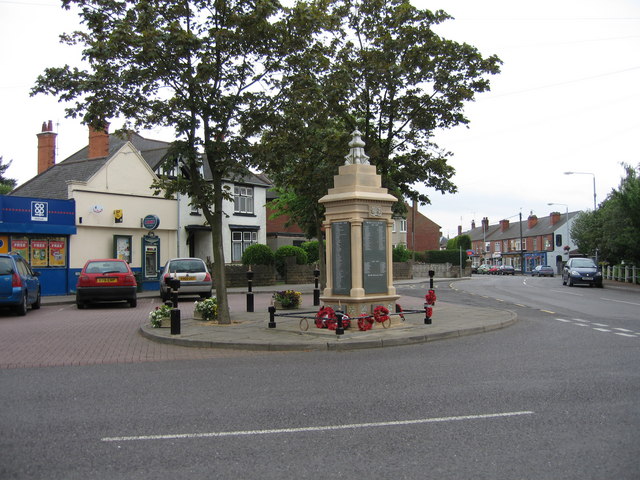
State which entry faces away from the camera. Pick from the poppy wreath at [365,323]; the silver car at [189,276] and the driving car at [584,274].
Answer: the silver car

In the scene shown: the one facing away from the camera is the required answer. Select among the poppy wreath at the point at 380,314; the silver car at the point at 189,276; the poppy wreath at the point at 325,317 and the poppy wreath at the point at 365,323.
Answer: the silver car

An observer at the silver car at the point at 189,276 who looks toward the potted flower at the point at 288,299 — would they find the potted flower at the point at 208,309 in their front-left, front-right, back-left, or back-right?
front-right

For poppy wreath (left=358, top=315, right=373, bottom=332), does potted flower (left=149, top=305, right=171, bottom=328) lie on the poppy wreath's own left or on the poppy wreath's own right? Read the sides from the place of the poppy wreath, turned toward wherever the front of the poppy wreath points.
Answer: on the poppy wreath's own right

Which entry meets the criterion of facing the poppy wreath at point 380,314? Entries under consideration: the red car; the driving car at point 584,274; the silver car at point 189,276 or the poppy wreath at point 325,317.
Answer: the driving car

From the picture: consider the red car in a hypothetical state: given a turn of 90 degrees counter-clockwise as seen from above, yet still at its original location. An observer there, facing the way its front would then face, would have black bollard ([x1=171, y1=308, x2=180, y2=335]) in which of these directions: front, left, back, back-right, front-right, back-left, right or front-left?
left

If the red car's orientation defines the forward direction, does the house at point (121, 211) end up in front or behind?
in front

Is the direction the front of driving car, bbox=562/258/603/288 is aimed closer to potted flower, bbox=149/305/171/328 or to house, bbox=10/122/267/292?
the potted flower

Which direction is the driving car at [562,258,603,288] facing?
toward the camera

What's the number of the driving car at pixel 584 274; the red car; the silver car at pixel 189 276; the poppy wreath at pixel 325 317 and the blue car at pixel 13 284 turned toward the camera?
2

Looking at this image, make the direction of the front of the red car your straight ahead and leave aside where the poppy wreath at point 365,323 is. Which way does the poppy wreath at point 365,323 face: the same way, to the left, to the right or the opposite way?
the opposite way

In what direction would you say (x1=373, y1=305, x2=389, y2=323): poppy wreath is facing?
toward the camera

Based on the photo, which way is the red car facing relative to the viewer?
away from the camera

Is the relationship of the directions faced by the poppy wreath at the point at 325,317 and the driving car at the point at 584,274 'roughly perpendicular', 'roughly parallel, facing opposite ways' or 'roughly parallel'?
roughly parallel

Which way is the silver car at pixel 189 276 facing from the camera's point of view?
away from the camera
